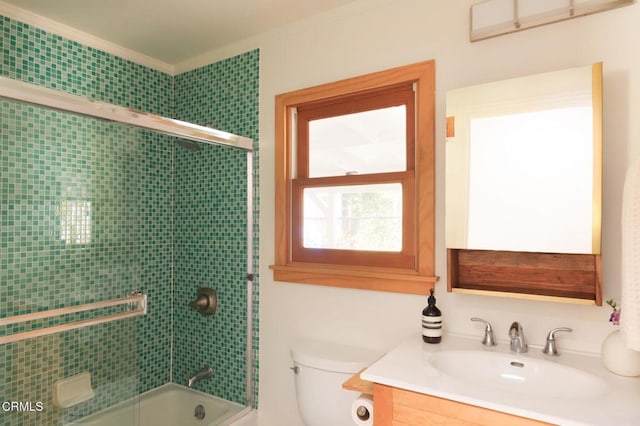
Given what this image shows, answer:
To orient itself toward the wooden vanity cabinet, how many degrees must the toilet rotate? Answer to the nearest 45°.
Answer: approximately 90° to its left

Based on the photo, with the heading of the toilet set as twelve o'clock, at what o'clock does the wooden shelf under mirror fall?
The wooden shelf under mirror is roughly at 8 o'clock from the toilet.

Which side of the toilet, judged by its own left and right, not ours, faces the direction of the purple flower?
left

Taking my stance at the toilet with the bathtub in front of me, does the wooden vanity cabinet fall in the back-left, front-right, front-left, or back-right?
back-left

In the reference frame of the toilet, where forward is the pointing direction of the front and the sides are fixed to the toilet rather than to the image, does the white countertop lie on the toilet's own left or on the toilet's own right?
on the toilet's own left

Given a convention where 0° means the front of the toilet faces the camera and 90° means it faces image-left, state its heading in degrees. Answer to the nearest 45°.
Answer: approximately 45°

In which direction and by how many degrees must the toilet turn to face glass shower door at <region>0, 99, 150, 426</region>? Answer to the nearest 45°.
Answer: approximately 45° to its right

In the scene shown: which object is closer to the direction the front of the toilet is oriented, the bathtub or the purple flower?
the bathtub
